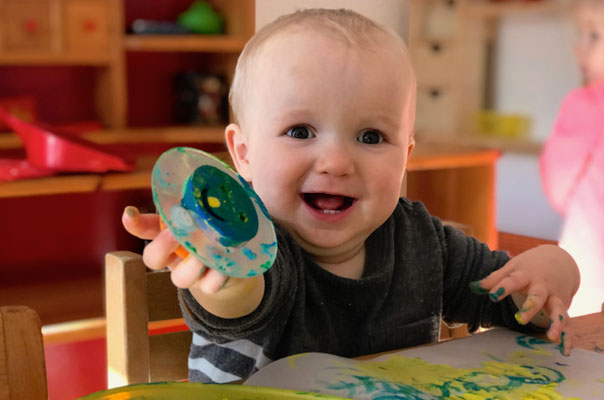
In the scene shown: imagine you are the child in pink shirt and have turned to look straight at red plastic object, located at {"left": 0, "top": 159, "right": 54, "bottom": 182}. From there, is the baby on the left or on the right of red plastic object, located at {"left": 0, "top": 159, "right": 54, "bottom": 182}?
left

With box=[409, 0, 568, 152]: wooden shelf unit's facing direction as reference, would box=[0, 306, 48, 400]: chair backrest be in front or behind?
in front

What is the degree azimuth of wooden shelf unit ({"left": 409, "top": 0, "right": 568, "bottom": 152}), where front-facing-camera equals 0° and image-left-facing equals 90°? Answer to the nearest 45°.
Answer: approximately 0°

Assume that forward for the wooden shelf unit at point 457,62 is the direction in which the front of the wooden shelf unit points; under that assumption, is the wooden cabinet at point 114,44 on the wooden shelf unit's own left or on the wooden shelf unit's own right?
on the wooden shelf unit's own right

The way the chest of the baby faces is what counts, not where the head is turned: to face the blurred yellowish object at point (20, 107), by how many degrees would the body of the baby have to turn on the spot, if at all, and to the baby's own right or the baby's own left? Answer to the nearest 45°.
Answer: approximately 135° to the baby's own right

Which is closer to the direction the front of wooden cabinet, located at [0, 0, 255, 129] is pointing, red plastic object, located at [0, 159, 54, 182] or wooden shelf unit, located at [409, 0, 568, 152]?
the red plastic object
